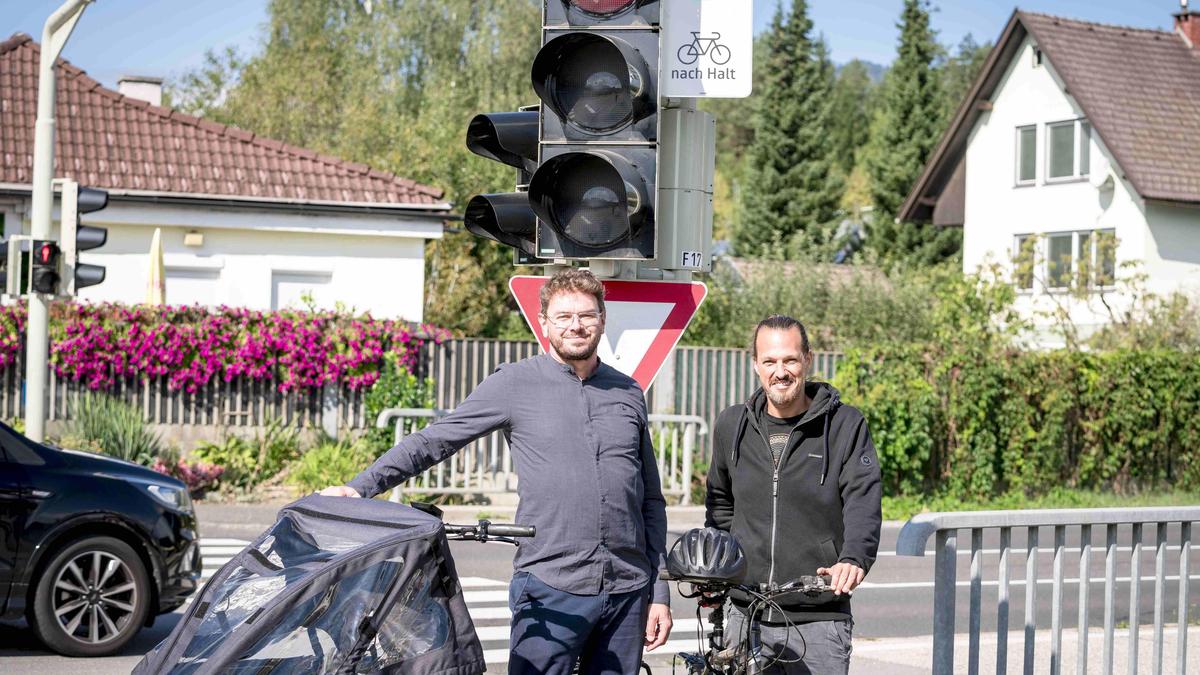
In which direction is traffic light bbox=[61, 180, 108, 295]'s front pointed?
to the viewer's right

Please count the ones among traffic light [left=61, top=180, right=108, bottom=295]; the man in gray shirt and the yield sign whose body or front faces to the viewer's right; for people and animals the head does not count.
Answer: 1

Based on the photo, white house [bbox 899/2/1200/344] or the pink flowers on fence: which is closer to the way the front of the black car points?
the white house

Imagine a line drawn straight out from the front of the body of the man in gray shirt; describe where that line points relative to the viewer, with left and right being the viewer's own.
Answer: facing the viewer

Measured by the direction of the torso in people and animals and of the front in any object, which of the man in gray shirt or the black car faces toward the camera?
the man in gray shirt

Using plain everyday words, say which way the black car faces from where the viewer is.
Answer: facing to the right of the viewer

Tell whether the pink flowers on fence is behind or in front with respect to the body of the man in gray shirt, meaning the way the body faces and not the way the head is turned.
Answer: behind

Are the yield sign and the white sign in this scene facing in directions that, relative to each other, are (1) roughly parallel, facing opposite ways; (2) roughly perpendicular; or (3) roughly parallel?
roughly parallel

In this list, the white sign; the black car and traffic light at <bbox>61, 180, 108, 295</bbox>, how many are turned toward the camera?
1

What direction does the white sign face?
toward the camera

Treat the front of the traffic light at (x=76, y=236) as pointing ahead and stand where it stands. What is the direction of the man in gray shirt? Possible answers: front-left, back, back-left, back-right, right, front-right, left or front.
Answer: right

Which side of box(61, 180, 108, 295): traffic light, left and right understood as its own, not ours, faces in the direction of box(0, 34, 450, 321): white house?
left
